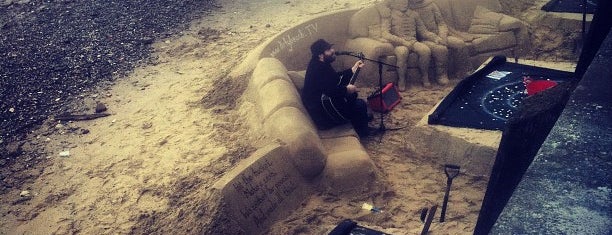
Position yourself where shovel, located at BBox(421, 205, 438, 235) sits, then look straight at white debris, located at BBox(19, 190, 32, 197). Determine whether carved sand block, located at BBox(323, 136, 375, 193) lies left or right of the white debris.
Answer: right

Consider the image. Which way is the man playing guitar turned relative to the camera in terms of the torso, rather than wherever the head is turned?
to the viewer's right

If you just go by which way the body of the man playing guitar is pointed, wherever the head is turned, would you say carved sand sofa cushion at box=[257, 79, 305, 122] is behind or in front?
behind

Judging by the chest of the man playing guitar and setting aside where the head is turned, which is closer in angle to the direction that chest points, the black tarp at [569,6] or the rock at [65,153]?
the black tarp

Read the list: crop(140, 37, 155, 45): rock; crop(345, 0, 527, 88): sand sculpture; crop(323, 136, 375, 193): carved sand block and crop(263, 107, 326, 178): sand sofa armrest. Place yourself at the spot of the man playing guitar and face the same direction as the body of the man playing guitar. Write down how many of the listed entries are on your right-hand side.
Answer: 2

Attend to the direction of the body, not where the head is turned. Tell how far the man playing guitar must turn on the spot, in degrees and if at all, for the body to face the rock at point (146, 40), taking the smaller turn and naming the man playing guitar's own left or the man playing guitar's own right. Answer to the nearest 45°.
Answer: approximately 135° to the man playing guitar's own left

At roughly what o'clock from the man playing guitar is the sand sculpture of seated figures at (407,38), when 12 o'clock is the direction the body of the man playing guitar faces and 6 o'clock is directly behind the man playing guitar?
The sand sculpture of seated figures is roughly at 10 o'clock from the man playing guitar.

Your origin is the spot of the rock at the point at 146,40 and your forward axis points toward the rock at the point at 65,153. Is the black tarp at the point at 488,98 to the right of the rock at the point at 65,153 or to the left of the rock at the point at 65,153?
left

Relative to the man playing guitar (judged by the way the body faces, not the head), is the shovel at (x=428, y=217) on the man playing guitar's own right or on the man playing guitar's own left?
on the man playing guitar's own right

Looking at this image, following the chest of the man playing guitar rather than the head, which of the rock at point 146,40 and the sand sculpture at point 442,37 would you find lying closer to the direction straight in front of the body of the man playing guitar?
the sand sculpture

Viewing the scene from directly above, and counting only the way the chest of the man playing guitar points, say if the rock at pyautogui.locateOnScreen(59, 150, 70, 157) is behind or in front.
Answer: behind

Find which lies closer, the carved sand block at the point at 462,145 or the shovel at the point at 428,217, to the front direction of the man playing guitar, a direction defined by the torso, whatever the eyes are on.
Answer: the carved sand block

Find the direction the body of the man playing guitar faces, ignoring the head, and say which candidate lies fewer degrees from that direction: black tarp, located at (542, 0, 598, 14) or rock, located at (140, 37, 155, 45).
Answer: the black tarp
